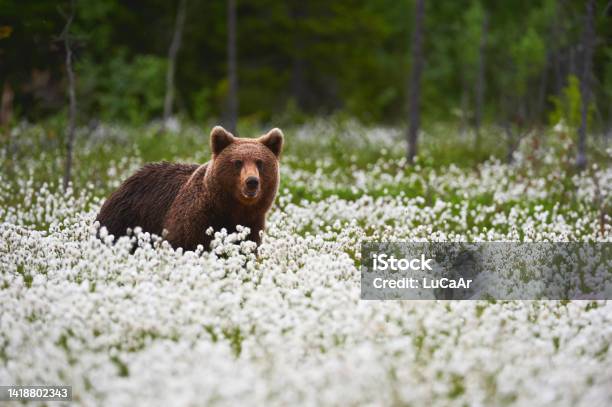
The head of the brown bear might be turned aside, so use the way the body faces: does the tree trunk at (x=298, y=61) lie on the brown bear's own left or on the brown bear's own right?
on the brown bear's own left

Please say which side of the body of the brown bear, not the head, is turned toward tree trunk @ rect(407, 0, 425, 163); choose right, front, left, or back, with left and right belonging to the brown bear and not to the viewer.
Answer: left

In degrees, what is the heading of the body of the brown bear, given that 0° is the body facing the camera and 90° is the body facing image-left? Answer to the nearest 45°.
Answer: approximately 315°
